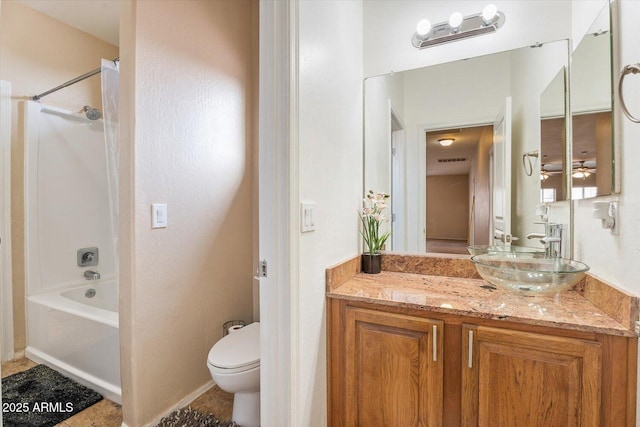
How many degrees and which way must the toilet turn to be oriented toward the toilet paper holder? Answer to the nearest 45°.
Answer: approximately 135° to its right

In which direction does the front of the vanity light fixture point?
toward the camera

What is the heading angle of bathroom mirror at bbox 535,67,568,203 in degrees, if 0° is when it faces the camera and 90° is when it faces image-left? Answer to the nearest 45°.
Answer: approximately 90°

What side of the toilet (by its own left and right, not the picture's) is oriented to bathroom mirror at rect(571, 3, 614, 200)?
left

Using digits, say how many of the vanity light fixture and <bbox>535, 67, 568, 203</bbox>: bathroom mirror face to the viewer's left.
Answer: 1

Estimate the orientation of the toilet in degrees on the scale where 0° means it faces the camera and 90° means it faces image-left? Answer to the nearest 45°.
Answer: approximately 45°
